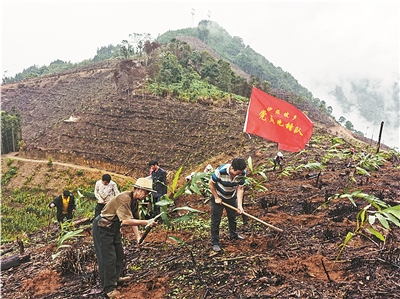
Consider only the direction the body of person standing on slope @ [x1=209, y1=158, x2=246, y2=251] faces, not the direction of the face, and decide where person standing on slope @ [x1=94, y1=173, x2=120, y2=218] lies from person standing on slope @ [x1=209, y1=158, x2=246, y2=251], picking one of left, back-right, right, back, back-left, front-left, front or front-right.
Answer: back

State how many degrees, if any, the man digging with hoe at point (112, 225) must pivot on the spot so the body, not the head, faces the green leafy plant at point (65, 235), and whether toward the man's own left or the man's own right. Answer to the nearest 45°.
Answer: approximately 135° to the man's own left

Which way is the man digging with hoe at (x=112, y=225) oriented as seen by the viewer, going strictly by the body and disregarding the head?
to the viewer's right

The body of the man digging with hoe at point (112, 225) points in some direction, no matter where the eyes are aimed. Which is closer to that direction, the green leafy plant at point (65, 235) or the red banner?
the red banner

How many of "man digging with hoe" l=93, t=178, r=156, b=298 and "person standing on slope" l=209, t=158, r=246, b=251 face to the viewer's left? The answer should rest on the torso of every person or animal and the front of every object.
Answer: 0

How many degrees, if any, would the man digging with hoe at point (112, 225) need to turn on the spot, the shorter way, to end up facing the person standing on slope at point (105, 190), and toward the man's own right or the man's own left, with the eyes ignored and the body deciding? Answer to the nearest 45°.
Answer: approximately 90° to the man's own left

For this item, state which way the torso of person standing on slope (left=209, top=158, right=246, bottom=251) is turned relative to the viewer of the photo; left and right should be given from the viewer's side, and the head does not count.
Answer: facing the viewer and to the right of the viewer

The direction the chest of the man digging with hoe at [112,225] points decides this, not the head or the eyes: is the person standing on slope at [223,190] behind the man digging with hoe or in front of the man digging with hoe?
in front
